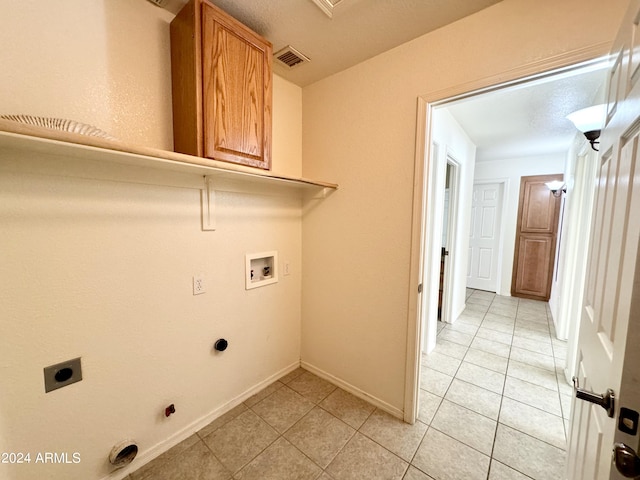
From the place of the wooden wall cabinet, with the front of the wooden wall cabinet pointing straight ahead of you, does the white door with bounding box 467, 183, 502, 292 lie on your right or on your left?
on your left

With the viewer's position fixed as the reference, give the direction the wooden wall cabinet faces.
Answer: facing the viewer and to the right of the viewer

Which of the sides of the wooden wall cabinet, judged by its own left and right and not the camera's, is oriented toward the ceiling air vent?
left

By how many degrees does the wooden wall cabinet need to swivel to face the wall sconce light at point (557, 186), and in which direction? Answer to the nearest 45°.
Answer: approximately 45° to its left

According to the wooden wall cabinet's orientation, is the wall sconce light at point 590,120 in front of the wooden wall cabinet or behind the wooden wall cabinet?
in front

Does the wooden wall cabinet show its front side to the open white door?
yes
